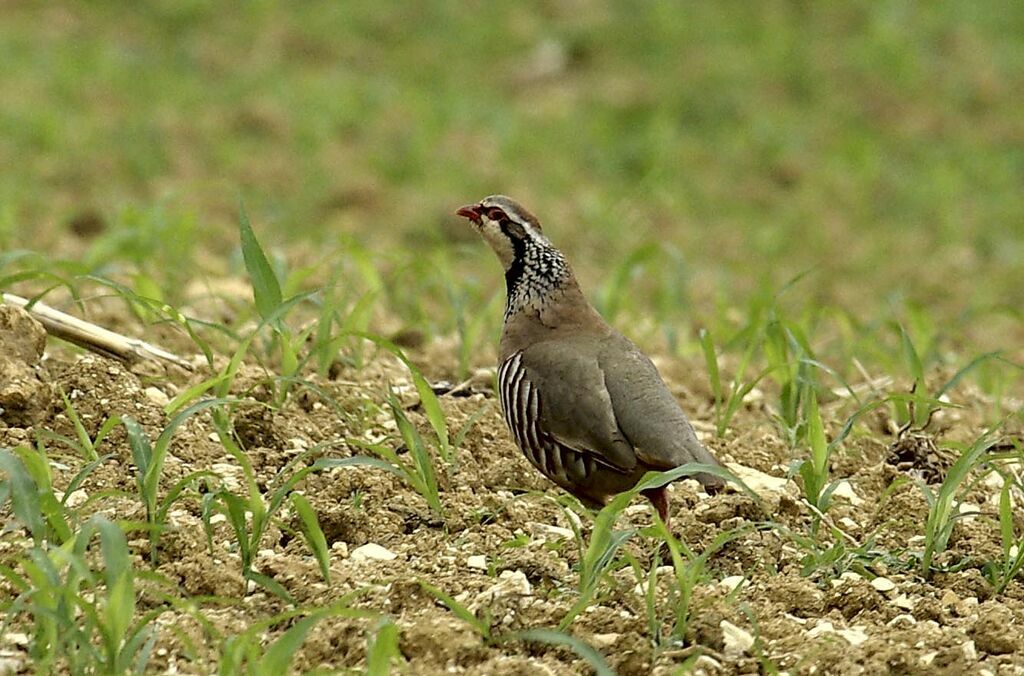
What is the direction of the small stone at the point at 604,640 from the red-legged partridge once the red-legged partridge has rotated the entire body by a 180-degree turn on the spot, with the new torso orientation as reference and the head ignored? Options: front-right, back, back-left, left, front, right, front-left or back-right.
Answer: front-right

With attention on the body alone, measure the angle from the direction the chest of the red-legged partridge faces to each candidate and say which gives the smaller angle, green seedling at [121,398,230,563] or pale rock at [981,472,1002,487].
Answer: the green seedling

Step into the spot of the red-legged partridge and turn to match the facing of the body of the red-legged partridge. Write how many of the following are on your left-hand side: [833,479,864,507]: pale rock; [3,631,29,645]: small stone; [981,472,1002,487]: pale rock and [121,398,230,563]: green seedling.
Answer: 2

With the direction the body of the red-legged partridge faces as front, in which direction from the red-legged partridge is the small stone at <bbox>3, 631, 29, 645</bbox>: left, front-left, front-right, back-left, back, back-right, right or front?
left

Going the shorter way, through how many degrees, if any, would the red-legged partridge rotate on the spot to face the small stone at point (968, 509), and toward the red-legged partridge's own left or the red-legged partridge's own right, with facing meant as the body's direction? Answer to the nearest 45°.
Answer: approximately 135° to the red-legged partridge's own right

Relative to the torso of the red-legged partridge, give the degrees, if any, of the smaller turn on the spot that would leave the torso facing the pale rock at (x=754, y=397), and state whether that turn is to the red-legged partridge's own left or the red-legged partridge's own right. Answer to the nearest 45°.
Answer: approximately 90° to the red-legged partridge's own right

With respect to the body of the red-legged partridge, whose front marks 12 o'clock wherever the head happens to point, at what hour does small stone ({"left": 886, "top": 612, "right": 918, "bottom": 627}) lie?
The small stone is roughly at 6 o'clock from the red-legged partridge.

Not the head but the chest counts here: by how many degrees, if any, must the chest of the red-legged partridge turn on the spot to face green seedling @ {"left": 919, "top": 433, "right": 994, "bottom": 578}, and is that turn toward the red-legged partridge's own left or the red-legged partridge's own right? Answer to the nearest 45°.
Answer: approximately 135° to the red-legged partridge's own right

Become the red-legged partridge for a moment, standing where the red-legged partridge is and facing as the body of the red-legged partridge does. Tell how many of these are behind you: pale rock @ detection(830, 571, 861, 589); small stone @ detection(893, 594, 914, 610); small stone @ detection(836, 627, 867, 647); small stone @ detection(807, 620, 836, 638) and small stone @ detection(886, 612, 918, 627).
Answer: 5

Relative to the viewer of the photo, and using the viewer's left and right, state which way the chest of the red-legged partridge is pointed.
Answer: facing away from the viewer and to the left of the viewer

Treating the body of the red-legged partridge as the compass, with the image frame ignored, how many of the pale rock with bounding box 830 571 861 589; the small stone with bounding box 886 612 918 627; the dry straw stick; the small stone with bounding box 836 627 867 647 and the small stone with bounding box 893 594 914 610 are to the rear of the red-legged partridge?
4
